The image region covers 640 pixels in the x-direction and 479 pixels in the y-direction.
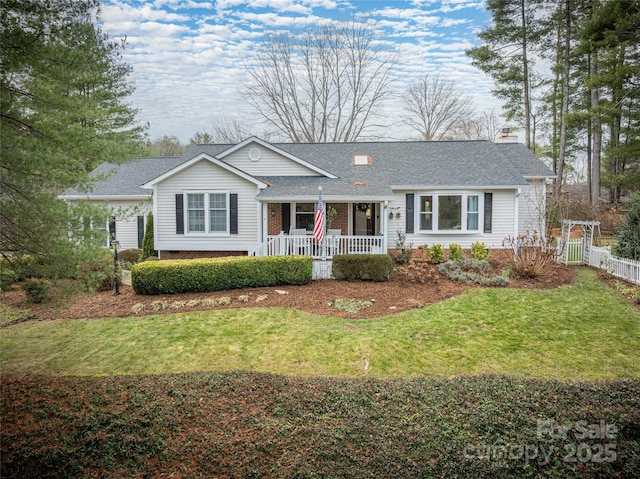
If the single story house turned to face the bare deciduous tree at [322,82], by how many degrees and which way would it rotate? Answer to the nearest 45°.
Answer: approximately 180°

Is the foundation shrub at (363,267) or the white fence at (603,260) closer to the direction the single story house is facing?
the foundation shrub

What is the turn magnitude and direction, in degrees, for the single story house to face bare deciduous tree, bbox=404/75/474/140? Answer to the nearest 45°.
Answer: approximately 135° to its left

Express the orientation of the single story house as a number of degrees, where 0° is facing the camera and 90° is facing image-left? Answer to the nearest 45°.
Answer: approximately 0°

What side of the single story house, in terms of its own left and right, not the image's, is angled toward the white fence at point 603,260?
left

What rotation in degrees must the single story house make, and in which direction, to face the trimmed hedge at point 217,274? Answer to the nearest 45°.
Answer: approximately 45° to its right

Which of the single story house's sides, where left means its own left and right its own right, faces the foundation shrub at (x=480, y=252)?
left
